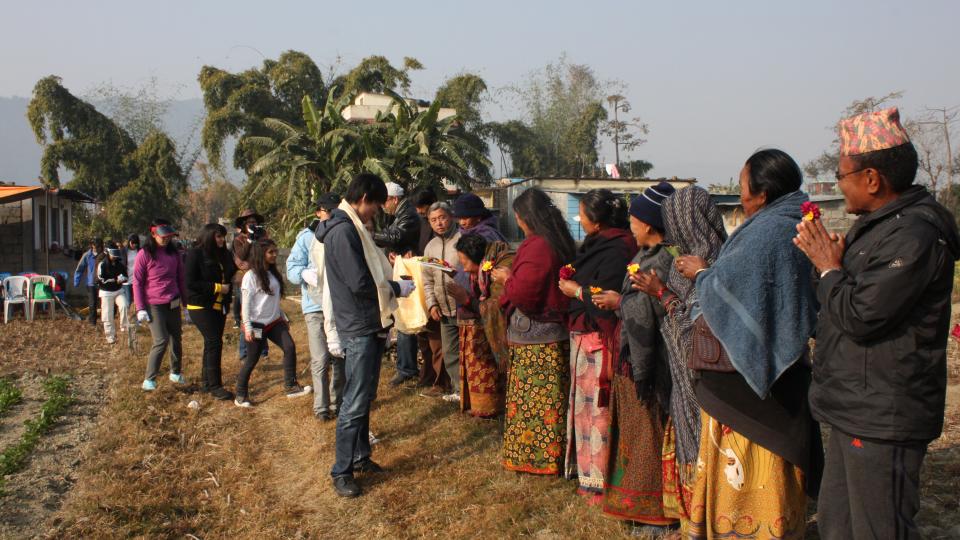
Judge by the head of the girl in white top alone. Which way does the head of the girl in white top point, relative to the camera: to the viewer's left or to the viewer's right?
to the viewer's right

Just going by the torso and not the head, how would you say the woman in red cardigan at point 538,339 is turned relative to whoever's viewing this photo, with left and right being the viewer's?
facing to the left of the viewer

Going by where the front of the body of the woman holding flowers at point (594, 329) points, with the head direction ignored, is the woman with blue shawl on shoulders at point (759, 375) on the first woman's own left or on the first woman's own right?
on the first woman's own left

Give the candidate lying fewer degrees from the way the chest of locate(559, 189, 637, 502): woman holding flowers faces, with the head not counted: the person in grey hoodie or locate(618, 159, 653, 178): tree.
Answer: the person in grey hoodie

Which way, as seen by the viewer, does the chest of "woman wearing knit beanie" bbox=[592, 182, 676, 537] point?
to the viewer's left

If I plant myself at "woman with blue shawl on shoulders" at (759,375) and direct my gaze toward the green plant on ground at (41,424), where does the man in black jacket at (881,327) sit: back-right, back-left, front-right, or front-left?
back-left

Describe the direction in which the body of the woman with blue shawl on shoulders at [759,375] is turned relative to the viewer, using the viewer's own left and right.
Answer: facing away from the viewer and to the left of the viewer

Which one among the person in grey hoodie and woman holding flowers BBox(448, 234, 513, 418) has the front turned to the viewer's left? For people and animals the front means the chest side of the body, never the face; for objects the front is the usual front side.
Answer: the woman holding flowers

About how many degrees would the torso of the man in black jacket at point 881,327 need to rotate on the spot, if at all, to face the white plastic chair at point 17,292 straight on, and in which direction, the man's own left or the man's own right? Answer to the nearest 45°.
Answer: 0° — they already face it

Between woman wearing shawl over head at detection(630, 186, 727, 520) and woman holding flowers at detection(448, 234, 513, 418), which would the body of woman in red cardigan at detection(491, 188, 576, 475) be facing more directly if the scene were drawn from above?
the woman holding flowers

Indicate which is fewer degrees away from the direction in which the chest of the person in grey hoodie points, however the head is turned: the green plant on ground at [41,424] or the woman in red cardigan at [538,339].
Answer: the woman in red cardigan

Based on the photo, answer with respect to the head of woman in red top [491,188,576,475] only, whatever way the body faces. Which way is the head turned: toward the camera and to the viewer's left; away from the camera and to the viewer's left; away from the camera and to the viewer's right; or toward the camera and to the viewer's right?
away from the camera and to the viewer's left

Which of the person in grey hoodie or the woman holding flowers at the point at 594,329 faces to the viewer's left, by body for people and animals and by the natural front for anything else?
the woman holding flowers

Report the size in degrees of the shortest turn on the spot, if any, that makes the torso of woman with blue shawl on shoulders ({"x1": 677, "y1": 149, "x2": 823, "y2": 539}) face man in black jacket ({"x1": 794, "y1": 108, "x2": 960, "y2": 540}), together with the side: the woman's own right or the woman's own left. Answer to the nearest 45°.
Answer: approximately 180°

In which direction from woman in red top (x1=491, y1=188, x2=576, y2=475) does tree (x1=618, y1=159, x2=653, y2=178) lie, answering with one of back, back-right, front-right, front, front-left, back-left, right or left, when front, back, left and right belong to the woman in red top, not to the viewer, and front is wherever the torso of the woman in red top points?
right

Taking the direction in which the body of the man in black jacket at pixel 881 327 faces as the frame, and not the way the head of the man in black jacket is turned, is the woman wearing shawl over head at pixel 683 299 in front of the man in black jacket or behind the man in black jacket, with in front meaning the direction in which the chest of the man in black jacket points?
in front
